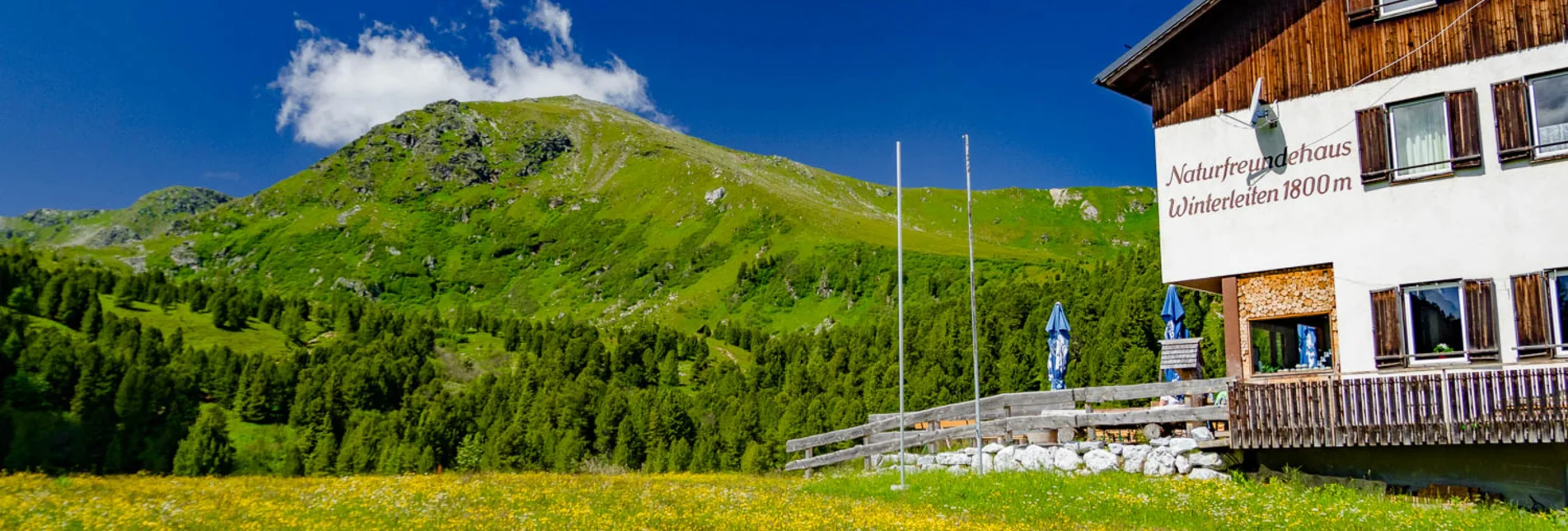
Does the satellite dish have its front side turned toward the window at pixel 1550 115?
no

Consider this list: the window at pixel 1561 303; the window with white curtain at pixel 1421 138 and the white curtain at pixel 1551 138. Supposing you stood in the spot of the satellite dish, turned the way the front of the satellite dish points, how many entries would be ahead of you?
0

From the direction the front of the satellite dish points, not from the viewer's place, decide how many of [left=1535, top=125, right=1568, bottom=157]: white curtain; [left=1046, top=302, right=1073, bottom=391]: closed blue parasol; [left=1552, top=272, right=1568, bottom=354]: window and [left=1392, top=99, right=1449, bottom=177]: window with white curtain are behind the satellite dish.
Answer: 3

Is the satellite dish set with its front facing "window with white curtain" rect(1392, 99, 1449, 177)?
no

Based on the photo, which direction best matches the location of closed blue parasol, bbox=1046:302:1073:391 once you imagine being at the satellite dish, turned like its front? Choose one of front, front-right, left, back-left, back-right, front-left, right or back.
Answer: front-right

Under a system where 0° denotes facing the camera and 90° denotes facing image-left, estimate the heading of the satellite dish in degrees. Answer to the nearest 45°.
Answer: approximately 90°

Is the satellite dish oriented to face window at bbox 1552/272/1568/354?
no
